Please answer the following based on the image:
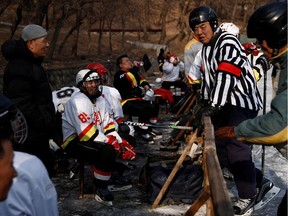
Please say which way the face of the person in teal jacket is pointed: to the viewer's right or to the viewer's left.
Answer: to the viewer's left

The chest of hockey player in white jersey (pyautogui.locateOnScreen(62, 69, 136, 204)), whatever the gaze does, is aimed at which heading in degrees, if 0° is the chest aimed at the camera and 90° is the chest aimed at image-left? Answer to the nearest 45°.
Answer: approximately 315°

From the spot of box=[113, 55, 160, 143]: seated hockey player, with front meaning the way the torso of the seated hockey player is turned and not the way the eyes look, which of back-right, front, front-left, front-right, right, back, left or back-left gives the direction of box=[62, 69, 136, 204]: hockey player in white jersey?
right

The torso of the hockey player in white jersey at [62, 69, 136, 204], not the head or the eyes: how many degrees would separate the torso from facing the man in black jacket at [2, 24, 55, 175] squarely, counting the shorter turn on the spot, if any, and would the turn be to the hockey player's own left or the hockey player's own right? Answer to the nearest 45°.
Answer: approximately 90° to the hockey player's own right

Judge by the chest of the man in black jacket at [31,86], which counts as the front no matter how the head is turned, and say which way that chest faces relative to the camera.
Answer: to the viewer's right

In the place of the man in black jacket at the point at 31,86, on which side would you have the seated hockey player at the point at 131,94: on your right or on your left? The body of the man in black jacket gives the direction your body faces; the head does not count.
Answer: on your left

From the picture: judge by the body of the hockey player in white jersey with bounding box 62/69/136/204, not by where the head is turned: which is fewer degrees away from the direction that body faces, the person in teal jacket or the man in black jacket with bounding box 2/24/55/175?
the person in teal jacket

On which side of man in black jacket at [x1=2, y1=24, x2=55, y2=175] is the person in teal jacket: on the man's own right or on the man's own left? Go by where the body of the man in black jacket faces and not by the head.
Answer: on the man's own right

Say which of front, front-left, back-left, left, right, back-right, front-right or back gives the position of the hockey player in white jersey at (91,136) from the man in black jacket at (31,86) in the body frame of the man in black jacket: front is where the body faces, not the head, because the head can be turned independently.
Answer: front-left

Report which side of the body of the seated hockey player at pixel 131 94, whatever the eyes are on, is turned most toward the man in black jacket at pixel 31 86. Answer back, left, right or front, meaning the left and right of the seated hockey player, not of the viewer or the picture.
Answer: right

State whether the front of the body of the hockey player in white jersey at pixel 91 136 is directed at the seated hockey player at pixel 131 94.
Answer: no
